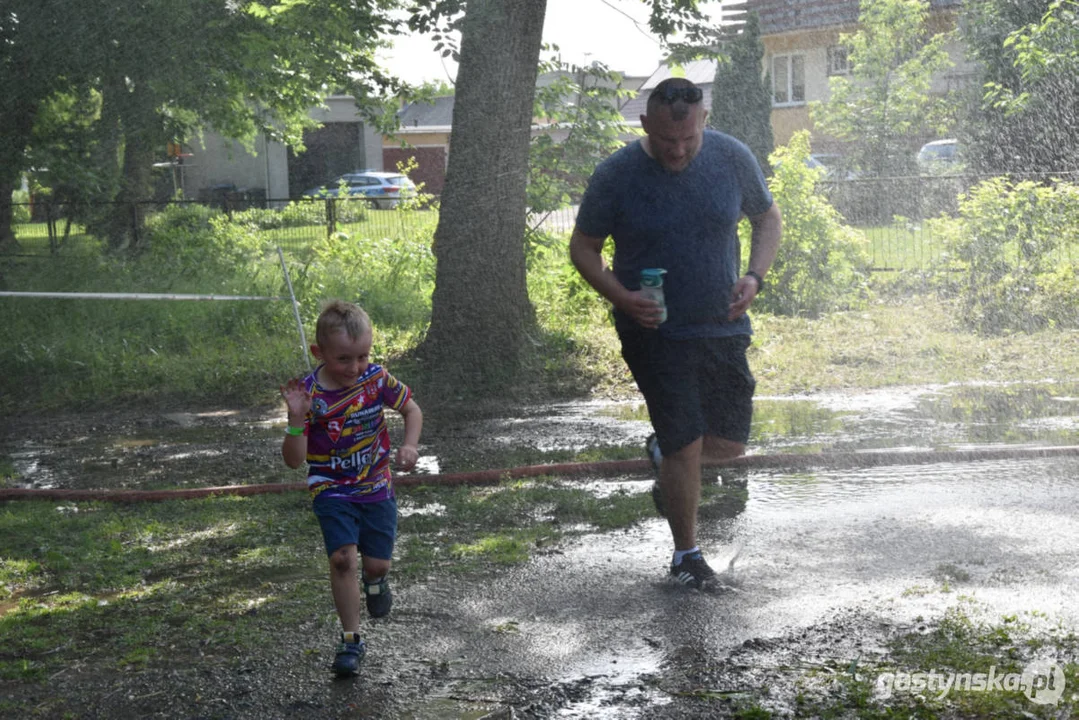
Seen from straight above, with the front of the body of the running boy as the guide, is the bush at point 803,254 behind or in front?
behind

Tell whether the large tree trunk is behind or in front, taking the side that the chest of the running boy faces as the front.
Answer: behind

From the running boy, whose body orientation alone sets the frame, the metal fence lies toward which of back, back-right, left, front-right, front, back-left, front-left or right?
back

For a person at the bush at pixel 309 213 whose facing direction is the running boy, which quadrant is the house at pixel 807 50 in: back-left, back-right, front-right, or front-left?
back-left

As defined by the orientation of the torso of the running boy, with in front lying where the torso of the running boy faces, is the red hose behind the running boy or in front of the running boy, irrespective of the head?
behind

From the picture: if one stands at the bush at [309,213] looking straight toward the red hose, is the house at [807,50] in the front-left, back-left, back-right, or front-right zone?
back-left

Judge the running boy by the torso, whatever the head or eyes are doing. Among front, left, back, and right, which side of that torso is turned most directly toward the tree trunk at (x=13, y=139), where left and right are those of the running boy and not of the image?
back

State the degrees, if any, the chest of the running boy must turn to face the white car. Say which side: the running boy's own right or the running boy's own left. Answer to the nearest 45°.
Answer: approximately 135° to the running boy's own left

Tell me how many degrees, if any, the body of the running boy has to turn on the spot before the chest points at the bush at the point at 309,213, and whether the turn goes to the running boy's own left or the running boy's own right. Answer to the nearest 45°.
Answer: approximately 180°

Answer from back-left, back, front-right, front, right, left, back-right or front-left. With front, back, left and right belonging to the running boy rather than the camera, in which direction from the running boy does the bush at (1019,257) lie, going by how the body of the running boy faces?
back-left

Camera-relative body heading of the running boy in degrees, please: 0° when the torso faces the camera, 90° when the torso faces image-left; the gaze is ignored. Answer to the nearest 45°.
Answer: approximately 0°
